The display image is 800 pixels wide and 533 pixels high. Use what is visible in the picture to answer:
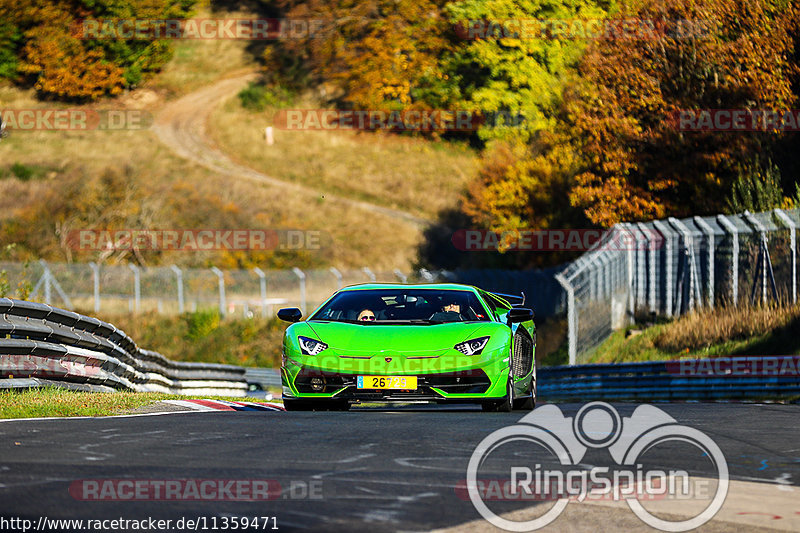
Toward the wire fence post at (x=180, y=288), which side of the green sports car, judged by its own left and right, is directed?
back

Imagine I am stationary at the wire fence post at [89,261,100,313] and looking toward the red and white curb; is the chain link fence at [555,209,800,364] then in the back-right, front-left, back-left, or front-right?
front-left

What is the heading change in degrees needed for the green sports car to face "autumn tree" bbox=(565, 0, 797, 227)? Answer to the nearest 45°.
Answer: approximately 180°

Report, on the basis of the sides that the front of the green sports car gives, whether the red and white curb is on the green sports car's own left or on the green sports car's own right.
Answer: on the green sports car's own right

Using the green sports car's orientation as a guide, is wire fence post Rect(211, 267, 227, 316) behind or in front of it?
behind

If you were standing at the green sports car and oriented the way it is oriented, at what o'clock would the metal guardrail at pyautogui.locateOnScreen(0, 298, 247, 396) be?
The metal guardrail is roughly at 4 o'clock from the green sports car.

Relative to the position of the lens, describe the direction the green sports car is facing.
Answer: facing the viewer

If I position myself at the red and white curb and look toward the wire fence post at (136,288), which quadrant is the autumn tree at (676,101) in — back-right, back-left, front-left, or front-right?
front-right

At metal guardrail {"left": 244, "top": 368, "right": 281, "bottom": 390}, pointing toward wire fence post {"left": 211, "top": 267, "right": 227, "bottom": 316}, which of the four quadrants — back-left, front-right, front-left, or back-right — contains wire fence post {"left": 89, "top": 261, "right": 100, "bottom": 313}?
front-left
